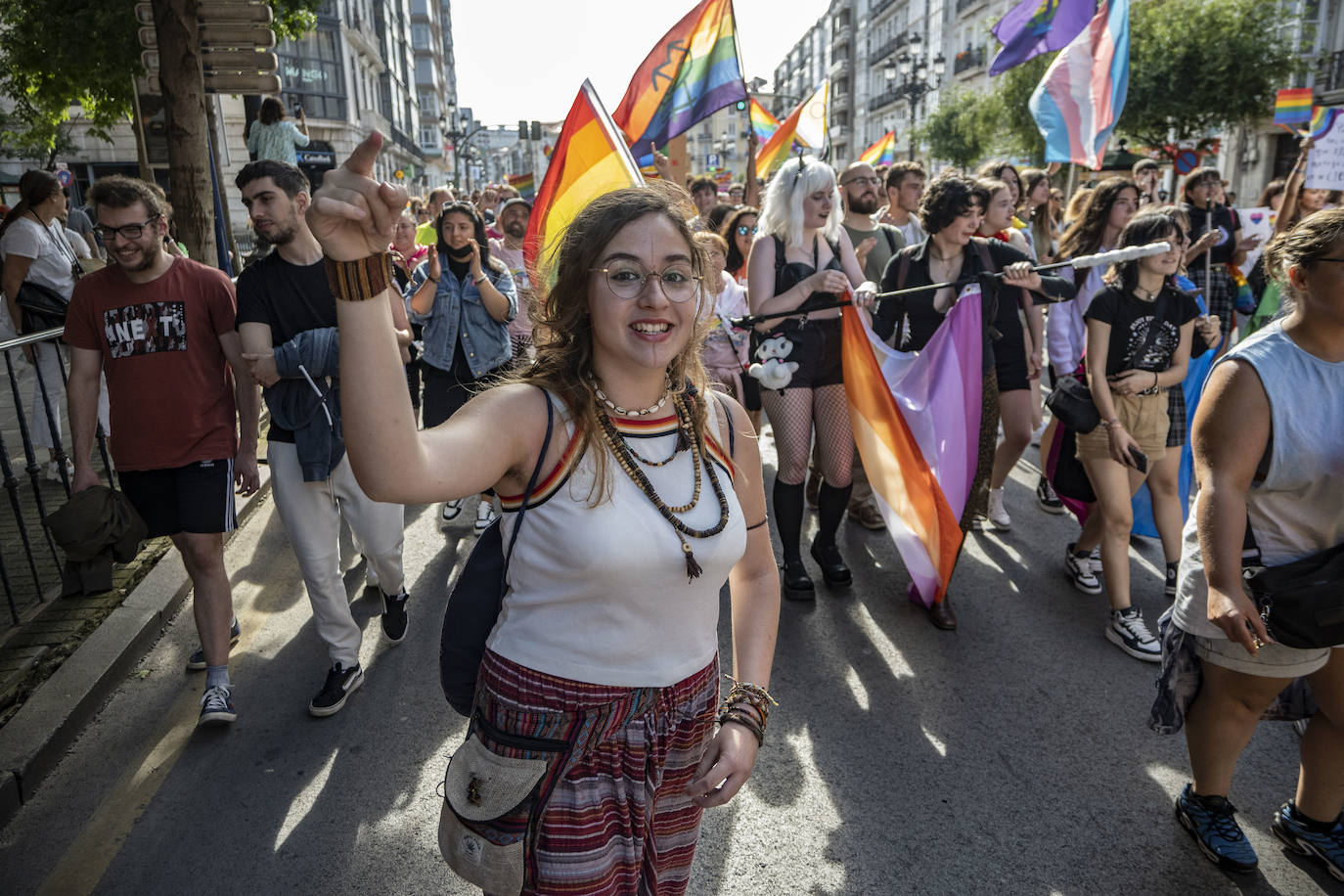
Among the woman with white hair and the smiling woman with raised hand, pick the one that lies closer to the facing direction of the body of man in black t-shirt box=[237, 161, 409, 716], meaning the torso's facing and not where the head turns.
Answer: the smiling woman with raised hand

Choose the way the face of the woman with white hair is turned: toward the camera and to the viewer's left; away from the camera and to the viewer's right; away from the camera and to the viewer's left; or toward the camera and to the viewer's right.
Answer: toward the camera and to the viewer's right

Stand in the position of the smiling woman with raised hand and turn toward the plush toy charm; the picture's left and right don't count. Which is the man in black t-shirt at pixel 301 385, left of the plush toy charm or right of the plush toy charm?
left

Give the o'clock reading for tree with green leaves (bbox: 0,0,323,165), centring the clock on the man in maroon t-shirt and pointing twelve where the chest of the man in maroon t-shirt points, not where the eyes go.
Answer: The tree with green leaves is roughly at 6 o'clock from the man in maroon t-shirt.

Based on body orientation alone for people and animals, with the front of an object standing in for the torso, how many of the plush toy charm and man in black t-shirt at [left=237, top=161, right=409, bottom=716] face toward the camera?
2

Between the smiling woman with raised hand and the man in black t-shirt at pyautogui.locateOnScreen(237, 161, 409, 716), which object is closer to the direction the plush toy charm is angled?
the smiling woman with raised hand

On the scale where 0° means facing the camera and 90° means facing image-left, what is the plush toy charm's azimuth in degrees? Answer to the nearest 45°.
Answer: approximately 0°

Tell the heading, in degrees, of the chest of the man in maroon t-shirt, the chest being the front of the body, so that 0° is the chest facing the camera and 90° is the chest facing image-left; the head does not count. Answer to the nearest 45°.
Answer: approximately 0°

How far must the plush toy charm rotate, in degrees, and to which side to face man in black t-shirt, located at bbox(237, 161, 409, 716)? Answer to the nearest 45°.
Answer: approximately 45° to its right
